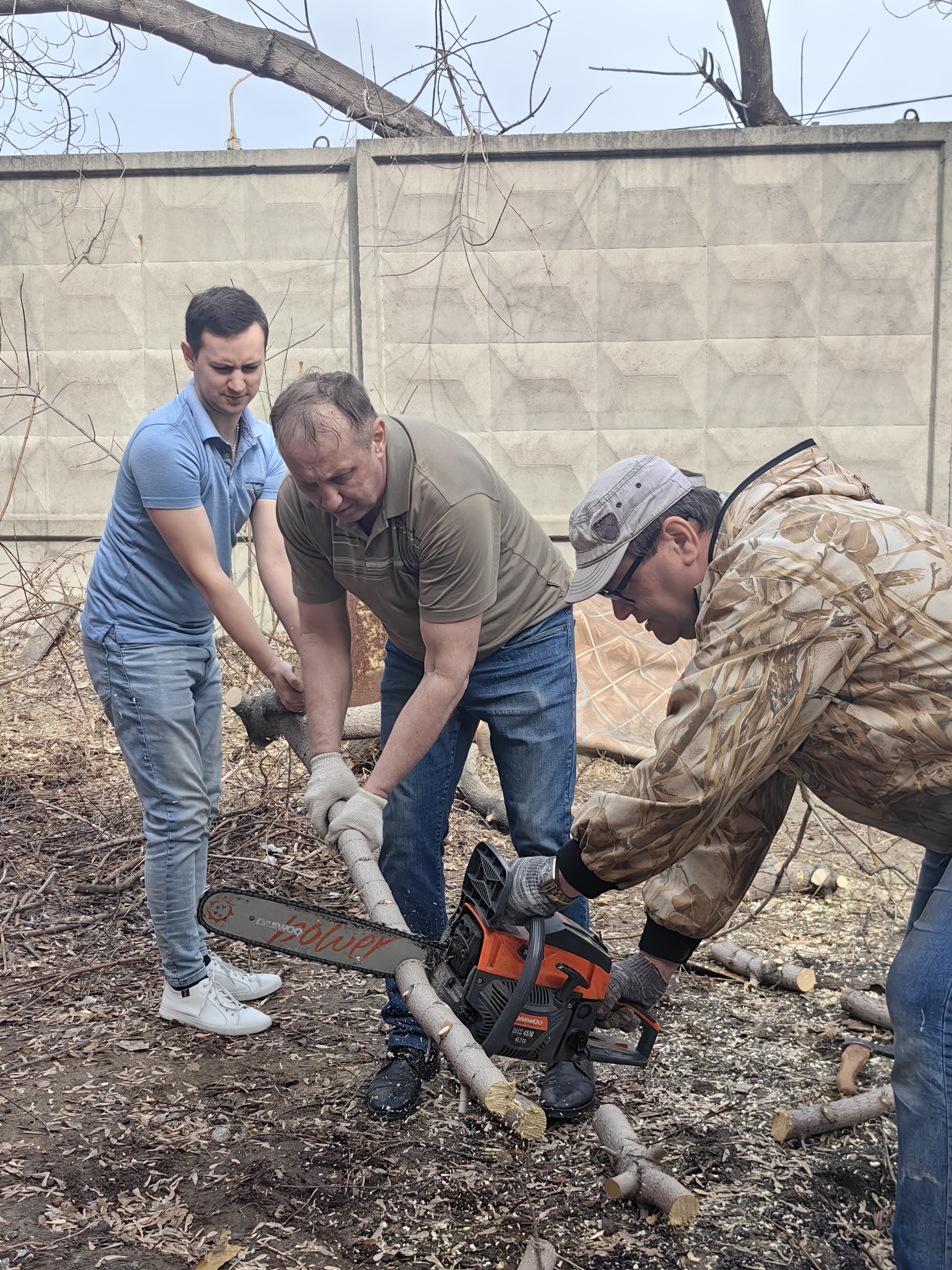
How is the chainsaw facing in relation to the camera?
to the viewer's left

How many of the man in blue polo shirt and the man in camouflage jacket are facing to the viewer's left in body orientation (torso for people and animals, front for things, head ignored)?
1

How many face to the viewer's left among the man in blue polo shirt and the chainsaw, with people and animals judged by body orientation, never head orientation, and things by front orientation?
1

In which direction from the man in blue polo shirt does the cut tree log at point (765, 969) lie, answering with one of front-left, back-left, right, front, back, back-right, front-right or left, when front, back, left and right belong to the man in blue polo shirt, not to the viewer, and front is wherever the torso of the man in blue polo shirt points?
front-left

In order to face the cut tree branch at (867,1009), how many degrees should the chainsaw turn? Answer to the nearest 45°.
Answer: approximately 135° to its right

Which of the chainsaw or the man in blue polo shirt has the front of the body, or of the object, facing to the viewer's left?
the chainsaw

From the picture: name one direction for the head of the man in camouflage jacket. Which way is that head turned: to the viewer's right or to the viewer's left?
to the viewer's left

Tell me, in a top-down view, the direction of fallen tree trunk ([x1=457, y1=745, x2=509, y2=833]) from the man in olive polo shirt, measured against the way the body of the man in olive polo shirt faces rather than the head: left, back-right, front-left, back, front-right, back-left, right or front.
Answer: back-right

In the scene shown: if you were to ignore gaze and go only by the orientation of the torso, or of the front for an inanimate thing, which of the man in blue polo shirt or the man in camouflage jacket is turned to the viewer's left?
the man in camouflage jacket

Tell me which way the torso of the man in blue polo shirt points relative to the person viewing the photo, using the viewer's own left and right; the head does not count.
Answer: facing the viewer and to the right of the viewer

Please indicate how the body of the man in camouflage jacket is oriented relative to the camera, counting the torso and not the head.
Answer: to the viewer's left

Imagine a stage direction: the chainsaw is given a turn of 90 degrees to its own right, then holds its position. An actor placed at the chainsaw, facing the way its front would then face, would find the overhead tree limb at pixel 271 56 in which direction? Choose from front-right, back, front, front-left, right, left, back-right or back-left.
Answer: front

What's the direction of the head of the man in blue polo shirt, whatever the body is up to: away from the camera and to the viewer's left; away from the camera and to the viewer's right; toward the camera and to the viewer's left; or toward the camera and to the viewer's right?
toward the camera and to the viewer's right
